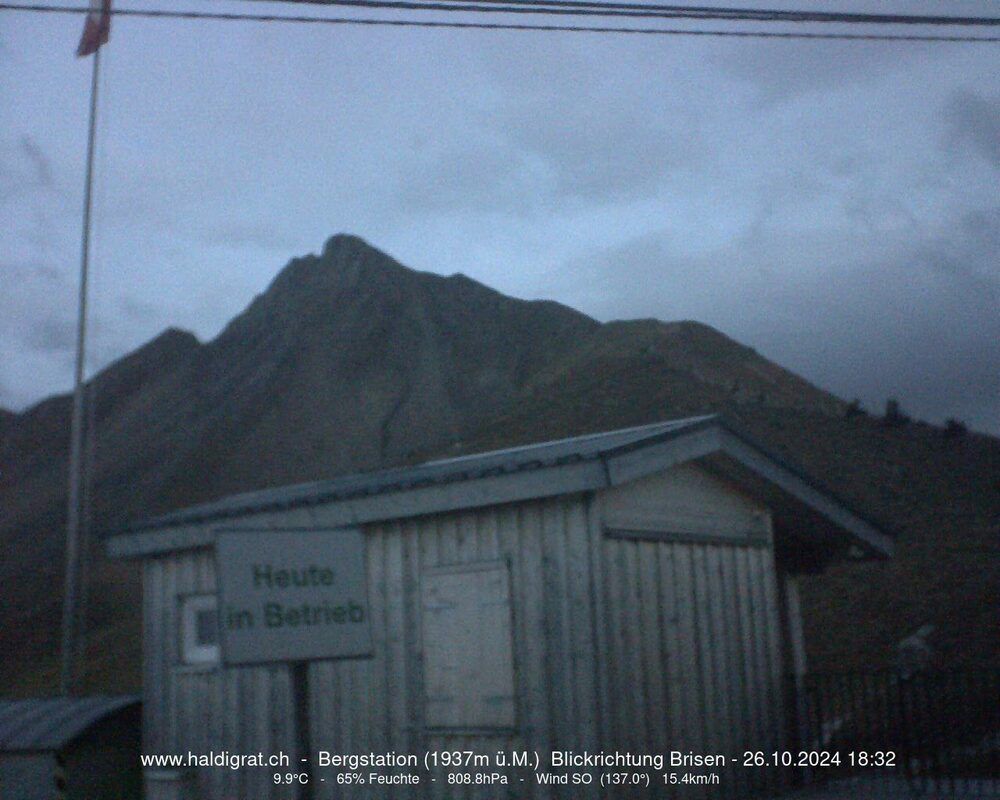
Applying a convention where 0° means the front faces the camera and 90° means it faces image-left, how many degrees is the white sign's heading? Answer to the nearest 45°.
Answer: approximately 0°

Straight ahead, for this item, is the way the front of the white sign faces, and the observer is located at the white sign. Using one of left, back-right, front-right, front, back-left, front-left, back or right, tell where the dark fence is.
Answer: back-left

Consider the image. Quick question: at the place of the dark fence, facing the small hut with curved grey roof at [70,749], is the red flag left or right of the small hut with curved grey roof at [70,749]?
right

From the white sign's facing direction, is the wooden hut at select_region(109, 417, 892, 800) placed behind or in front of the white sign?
behind
